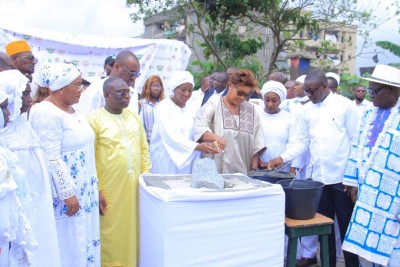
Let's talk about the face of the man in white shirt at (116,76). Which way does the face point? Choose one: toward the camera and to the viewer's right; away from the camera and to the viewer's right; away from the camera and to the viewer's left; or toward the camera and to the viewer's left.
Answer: toward the camera and to the viewer's right

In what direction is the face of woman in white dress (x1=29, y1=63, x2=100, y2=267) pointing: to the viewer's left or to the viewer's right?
to the viewer's right

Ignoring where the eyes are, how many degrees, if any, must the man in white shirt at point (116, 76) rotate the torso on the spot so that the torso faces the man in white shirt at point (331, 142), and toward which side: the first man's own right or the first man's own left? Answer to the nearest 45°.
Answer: approximately 45° to the first man's own left

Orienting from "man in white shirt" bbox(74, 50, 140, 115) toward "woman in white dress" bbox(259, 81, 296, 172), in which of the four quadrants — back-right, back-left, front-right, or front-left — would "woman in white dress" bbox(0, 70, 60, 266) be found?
back-right

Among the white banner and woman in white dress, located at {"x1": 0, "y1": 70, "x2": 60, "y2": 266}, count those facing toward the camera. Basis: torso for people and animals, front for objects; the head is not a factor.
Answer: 1

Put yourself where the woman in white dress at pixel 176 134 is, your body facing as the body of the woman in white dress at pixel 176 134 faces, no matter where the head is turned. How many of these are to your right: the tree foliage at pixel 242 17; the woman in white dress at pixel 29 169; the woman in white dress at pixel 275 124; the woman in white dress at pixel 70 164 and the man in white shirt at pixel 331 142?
2

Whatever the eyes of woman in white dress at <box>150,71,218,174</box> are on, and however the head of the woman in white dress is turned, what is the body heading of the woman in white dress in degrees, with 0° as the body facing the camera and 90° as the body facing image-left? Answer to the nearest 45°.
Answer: approximately 315°

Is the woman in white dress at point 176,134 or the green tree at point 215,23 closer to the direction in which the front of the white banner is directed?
the woman in white dress

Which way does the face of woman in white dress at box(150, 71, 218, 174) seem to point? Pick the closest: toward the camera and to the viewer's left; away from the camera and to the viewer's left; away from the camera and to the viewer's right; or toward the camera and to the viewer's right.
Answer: toward the camera and to the viewer's right

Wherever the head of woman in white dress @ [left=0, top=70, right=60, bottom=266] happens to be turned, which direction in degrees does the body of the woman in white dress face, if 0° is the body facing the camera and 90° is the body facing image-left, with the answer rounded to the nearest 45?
approximately 270°

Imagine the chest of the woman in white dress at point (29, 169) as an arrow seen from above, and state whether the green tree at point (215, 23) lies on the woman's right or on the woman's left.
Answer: on the woman's left
